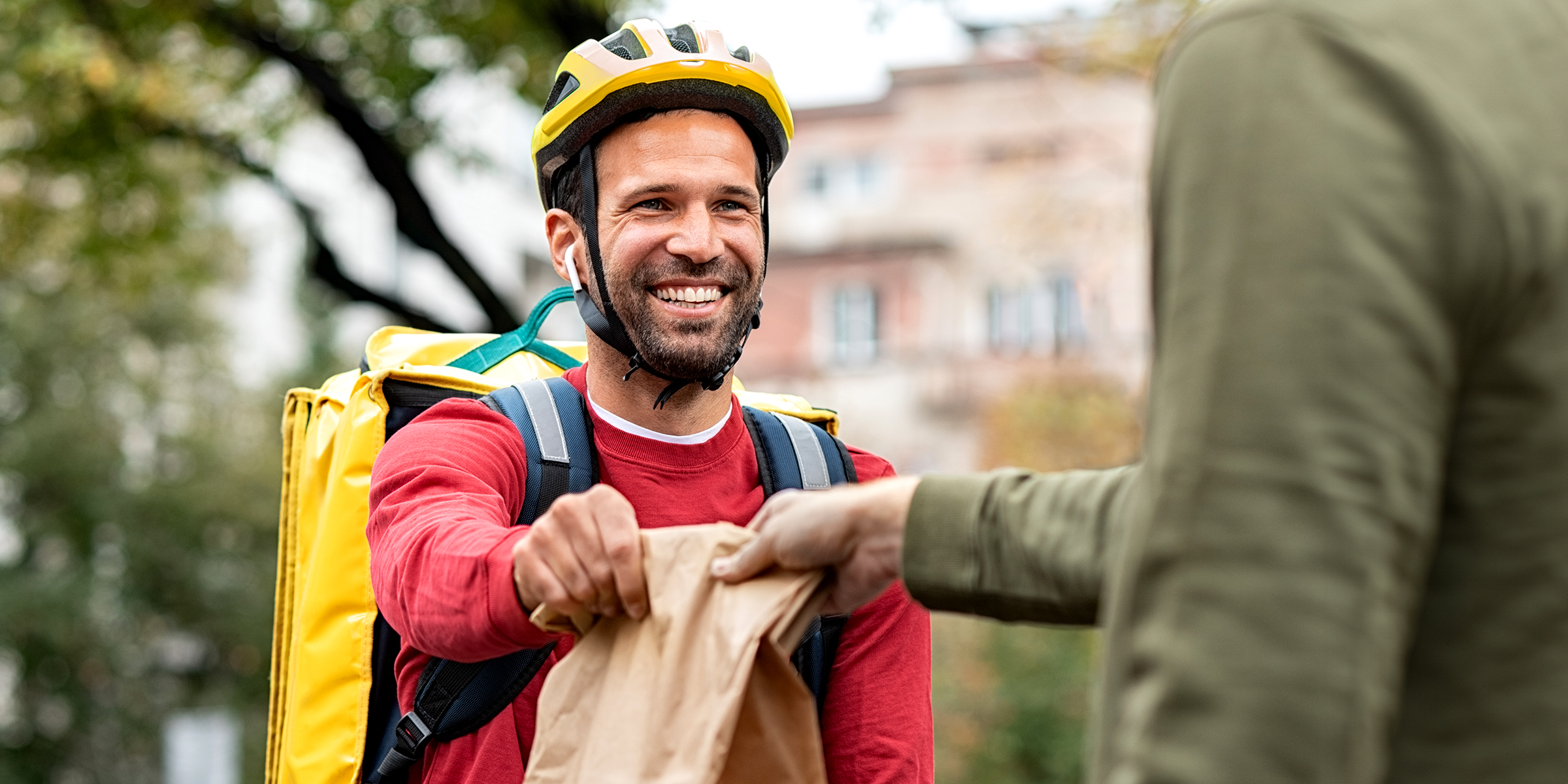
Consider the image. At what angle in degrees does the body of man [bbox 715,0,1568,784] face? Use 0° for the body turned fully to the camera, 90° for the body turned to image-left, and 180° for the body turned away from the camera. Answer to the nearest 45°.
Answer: approximately 135°

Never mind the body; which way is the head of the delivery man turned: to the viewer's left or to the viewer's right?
to the viewer's right
